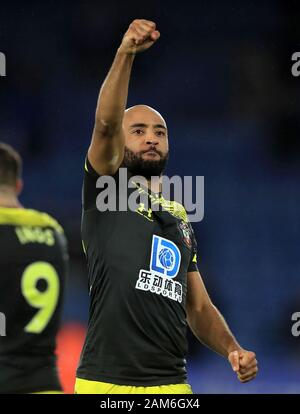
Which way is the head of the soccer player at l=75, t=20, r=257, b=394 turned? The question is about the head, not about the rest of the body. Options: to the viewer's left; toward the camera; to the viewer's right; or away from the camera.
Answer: toward the camera

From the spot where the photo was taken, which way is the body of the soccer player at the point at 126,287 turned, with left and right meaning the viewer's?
facing the viewer and to the right of the viewer

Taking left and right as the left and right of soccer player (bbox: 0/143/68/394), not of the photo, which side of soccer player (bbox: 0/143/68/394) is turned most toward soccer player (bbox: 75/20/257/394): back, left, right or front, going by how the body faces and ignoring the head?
right

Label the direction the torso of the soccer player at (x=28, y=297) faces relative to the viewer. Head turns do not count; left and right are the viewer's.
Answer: facing away from the viewer and to the left of the viewer

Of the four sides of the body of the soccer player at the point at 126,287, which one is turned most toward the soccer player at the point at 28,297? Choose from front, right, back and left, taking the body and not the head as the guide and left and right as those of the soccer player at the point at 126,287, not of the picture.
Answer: right

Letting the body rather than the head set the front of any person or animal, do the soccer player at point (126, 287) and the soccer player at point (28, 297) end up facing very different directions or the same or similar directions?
very different directions
